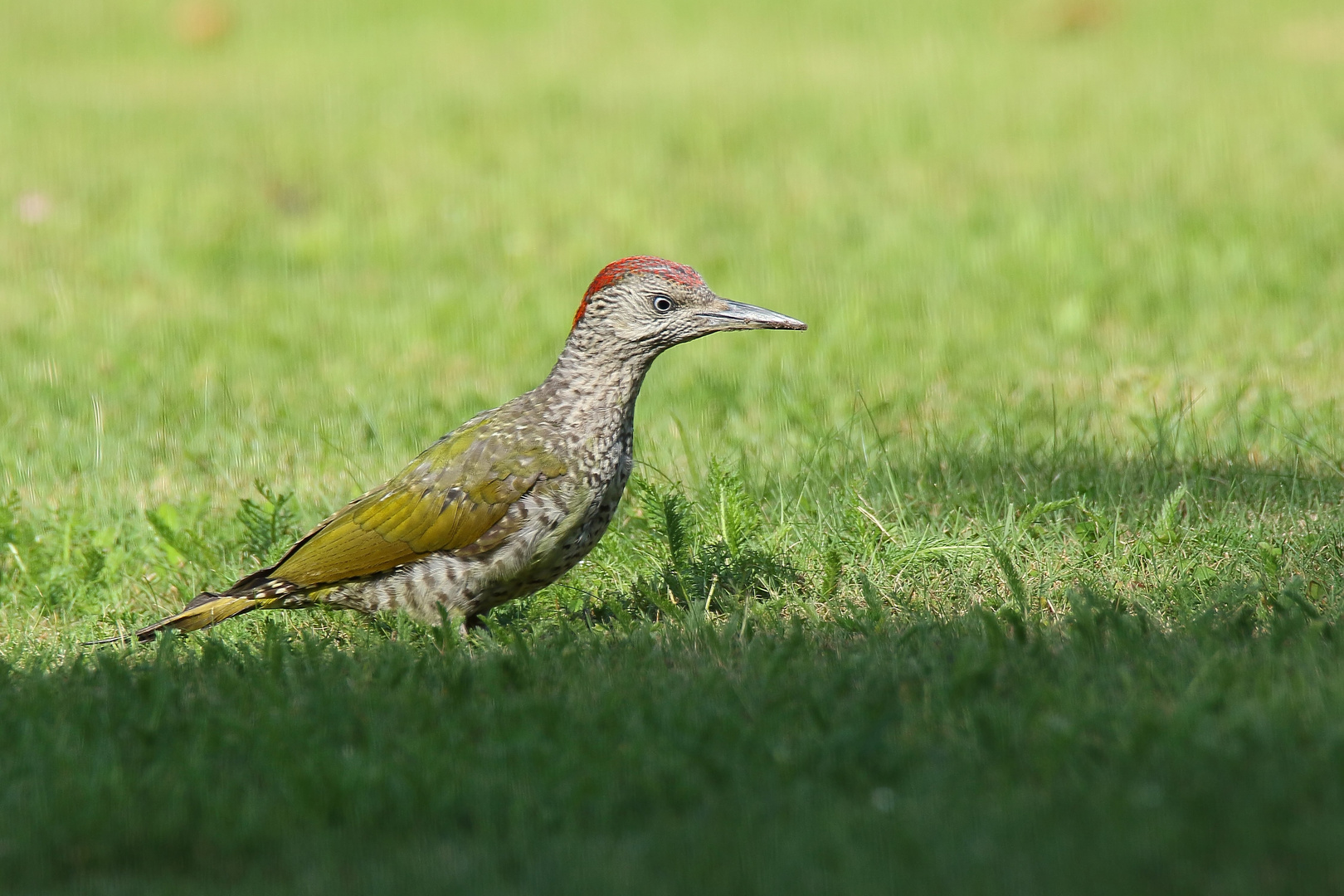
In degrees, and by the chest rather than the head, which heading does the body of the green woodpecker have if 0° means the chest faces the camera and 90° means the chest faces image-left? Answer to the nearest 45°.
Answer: approximately 270°
